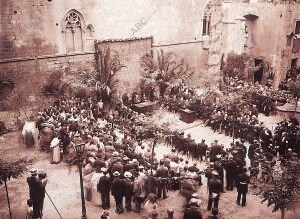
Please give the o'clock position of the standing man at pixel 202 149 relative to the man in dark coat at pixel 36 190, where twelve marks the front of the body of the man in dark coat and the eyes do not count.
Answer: The standing man is roughly at 1 o'clock from the man in dark coat.

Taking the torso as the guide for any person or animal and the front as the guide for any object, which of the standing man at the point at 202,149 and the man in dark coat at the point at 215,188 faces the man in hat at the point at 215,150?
the man in dark coat

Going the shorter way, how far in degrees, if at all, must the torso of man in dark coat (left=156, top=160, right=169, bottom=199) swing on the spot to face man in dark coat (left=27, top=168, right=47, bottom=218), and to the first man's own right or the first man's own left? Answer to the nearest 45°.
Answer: approximately 90° to the first man's own left

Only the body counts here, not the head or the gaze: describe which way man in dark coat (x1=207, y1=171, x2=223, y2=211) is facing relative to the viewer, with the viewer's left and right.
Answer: facing away from the viewer

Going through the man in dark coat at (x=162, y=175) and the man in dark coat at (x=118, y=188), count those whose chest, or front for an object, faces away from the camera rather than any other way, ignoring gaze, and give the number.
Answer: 2

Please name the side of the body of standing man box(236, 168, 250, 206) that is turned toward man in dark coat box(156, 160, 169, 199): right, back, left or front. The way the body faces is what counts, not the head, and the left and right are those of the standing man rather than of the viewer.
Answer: left

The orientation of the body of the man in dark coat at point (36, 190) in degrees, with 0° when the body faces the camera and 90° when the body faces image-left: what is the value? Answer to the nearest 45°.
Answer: approximately 225°

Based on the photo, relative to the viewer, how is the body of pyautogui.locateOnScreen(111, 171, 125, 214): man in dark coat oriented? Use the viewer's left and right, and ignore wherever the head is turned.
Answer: facing away from the viewer

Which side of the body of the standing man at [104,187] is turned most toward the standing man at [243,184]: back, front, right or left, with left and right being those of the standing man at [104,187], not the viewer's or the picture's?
right

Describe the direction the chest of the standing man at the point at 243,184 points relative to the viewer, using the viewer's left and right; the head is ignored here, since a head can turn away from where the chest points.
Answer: facing away from the viewer
